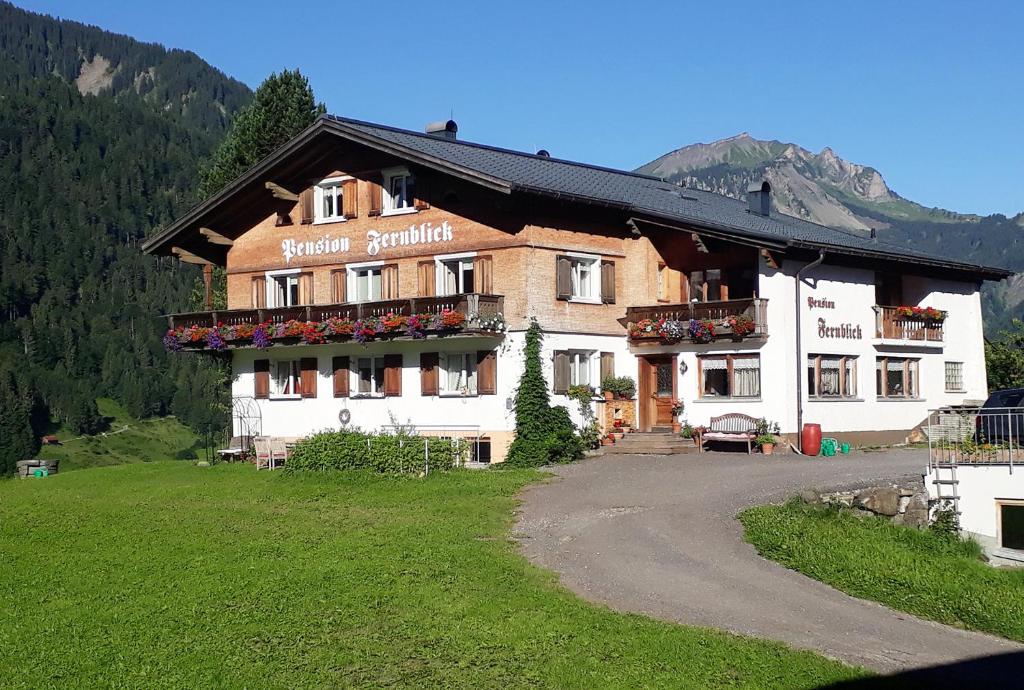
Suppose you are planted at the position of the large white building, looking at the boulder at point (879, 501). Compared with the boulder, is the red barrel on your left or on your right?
left

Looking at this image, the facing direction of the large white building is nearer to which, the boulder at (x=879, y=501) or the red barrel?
the boulder

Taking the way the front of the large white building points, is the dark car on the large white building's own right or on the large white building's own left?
on the large white building's own left

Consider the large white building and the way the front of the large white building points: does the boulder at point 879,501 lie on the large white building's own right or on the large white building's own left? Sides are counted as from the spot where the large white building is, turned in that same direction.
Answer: on the large white building's own left
